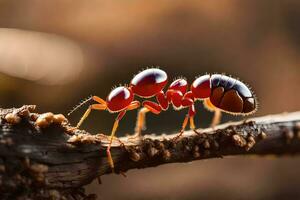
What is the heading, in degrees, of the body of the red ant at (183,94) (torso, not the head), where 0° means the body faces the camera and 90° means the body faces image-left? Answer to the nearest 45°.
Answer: approximately 90°
